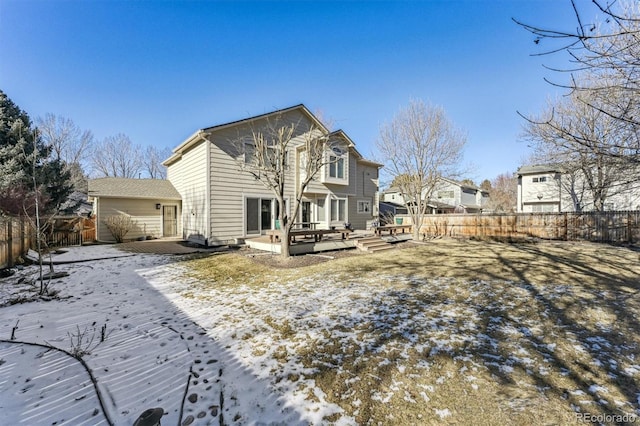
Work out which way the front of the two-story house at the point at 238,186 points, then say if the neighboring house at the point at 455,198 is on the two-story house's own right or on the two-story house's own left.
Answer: on the two-story house's own right

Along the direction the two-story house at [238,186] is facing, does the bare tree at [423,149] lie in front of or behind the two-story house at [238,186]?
behind

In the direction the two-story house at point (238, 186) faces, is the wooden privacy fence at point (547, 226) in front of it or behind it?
behind

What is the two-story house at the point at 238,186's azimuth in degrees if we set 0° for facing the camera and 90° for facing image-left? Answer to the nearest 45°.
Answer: approximately 135°

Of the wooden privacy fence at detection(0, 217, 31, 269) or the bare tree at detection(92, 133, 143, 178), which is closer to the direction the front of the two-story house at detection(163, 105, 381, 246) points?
the bare tree
